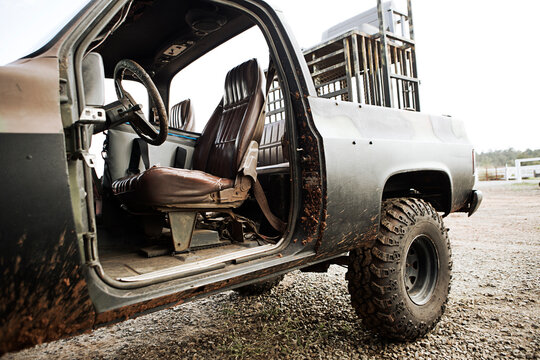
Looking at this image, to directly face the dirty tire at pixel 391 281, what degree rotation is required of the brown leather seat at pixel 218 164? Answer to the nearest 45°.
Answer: approximately 135° to its left

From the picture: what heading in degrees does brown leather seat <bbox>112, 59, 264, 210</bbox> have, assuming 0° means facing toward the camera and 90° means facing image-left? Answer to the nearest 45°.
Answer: approximately 45°

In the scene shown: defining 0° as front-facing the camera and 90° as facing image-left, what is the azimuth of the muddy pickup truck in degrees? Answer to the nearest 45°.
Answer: approximately 45°
